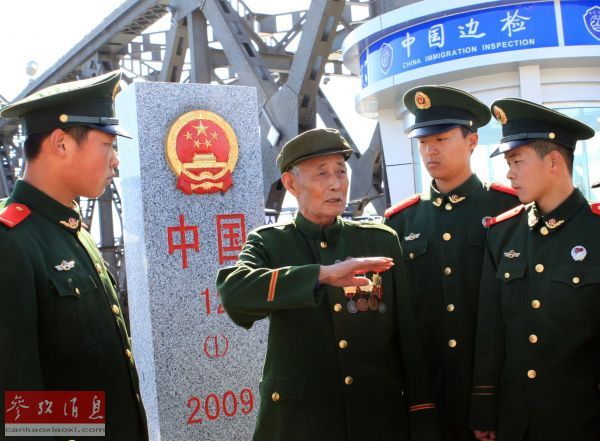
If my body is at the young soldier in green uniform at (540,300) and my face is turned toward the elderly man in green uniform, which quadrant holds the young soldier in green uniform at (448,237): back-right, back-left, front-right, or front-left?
front-right

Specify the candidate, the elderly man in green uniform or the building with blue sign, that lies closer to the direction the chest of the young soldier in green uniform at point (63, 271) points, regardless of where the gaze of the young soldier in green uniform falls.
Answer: the elderly man in green uniform

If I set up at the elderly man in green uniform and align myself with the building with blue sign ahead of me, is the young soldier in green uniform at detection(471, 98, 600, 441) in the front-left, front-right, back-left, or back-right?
front-right

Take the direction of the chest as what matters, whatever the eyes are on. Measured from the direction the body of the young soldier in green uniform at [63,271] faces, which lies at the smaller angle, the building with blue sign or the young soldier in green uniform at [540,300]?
the young soldier in green uniform

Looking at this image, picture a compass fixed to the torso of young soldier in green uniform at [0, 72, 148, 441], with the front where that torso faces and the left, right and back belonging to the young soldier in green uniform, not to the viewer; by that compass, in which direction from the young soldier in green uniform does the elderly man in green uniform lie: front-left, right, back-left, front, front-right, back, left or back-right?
front

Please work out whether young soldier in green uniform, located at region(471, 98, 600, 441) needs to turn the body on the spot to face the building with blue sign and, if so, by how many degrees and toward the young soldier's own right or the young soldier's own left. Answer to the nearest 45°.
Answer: approximately 135° to the young soldier's own right

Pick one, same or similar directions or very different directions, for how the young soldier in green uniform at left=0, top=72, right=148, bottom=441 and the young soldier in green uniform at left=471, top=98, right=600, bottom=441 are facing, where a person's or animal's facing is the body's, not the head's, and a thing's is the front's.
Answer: very different directions

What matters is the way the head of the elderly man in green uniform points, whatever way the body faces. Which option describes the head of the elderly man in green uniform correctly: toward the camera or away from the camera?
toward the camera

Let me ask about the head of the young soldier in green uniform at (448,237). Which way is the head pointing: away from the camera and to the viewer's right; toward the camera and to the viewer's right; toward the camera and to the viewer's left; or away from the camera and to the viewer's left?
toward the camera and to the viewer's left

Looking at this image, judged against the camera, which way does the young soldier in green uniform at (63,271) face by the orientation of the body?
to the viewer's right

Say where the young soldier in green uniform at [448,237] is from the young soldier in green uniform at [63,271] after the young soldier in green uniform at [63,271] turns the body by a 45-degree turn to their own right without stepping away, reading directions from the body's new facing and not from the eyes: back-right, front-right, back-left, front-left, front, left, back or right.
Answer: front-left

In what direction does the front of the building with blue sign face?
toward the camera

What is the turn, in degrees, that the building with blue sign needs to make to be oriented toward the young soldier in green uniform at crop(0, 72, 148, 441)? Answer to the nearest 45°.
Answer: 0° — it already faces them

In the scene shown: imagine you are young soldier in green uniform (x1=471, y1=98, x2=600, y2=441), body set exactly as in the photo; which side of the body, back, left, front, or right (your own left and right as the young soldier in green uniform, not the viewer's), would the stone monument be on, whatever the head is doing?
right

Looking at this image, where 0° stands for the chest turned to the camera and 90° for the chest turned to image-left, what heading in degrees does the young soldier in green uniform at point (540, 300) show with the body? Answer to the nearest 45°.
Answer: approximately 45°

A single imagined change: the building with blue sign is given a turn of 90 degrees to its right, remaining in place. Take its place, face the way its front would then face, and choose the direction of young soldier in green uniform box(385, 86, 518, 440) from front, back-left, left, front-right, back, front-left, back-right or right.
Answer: left

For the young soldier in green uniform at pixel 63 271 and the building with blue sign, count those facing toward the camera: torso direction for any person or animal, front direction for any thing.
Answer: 1

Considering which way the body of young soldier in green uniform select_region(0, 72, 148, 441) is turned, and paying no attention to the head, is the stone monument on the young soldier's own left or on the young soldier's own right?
on the young soldier's own left
